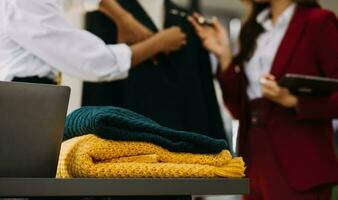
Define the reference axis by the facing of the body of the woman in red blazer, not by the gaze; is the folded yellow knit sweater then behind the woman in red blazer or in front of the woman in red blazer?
in front

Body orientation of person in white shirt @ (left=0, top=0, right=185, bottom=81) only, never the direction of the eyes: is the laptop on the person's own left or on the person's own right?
on the person's own right

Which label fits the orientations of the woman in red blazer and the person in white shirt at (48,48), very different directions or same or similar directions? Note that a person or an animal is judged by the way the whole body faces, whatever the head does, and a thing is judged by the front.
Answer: very different directions

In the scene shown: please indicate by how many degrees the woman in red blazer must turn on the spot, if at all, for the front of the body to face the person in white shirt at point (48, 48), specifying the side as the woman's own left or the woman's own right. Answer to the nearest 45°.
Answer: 0° — they already face them

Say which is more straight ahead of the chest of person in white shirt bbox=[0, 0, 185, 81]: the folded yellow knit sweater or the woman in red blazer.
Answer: the woman in red blazer

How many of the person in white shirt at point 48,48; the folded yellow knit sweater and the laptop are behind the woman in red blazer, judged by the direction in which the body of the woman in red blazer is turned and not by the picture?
0

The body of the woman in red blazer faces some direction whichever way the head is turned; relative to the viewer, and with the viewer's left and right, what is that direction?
facing the viewer and to the left of the viewer

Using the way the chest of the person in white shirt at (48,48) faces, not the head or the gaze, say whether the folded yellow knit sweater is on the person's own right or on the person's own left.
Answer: on the person's own right

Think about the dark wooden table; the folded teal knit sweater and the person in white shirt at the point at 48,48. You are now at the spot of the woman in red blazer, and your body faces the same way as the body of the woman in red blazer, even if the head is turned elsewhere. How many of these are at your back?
0

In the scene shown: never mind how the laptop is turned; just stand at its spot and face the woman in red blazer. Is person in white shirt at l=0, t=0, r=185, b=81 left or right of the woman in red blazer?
left

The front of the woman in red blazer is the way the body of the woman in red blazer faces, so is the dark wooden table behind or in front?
in front

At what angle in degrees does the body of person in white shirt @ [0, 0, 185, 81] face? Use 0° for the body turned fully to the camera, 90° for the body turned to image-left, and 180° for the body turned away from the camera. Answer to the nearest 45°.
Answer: approximately 270°

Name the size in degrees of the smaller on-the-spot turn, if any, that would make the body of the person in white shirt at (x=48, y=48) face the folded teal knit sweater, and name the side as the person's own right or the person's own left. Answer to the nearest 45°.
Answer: approximately 90° to the person's own right

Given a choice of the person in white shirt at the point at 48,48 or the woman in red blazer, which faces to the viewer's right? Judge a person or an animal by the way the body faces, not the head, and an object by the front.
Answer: the person in white shirt
